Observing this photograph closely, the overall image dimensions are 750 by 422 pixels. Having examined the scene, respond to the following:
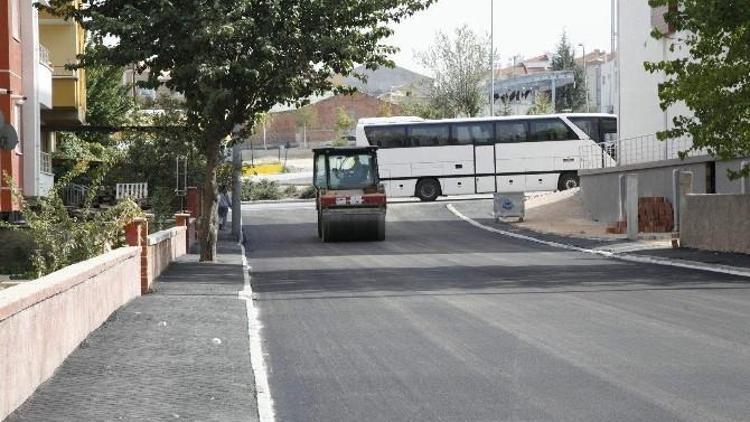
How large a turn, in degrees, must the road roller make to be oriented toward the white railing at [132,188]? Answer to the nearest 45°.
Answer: approximately 135° to its right

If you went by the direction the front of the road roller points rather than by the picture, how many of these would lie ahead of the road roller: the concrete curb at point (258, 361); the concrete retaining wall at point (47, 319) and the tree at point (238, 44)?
3

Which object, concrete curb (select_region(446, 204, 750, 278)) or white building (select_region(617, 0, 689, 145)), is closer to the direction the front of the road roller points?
the concrete curb

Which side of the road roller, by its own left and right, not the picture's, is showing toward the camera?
front

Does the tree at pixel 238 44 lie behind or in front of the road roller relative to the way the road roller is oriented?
in front

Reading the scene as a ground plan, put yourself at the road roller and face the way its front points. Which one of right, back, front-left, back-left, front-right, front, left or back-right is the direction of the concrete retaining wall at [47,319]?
front

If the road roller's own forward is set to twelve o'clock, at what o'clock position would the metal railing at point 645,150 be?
The metal railing is roughly at 8 o'clock from the road roller.

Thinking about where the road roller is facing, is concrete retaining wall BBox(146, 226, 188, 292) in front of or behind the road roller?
in front

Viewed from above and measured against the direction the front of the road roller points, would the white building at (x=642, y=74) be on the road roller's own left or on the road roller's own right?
on the road roller's own left

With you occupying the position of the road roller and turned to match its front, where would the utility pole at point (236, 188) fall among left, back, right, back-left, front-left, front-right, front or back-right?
right

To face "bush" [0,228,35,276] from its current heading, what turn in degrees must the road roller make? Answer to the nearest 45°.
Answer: approximately 45° to its right

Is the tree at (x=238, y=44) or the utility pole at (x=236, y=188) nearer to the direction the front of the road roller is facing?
the tree

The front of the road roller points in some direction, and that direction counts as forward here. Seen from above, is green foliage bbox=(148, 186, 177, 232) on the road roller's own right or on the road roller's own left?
on the road roller's own right

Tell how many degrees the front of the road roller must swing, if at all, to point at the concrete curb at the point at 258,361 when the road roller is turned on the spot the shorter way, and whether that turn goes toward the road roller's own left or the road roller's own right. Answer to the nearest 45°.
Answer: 0° — it already faces it
